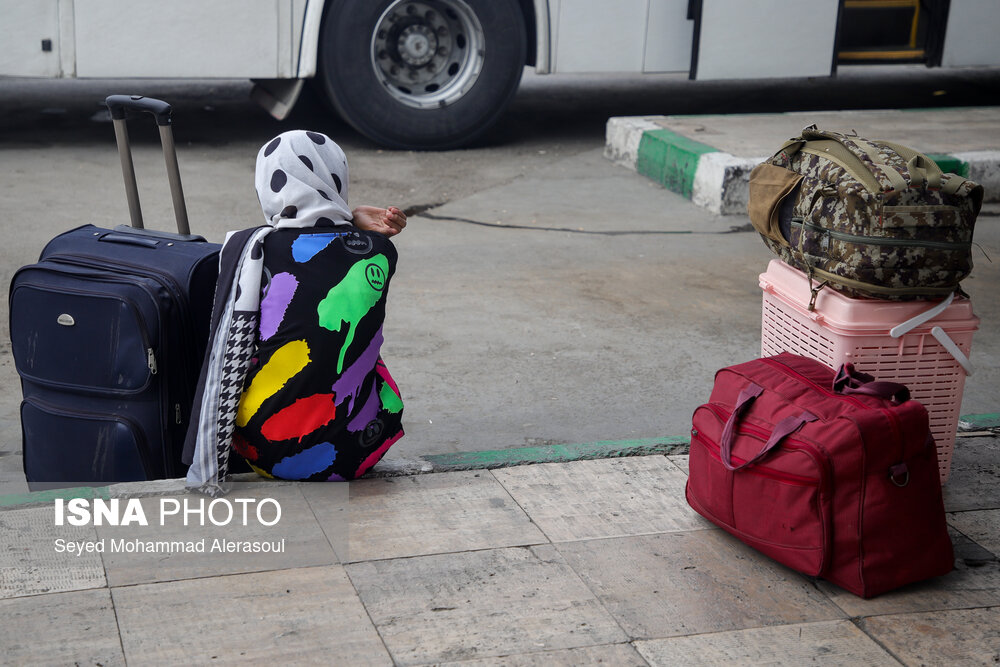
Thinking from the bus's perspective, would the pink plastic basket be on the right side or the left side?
on its right

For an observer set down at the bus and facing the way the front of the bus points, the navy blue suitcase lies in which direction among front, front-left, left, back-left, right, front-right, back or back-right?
right

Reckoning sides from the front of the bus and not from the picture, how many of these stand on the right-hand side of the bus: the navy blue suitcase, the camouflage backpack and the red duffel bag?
3

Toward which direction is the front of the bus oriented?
to the viewer's right

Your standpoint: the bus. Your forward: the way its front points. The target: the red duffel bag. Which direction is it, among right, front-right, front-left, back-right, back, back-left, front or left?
right

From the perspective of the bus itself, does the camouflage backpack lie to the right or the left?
on its right
